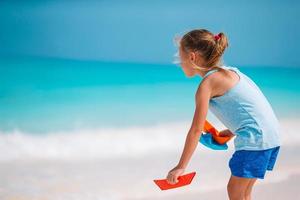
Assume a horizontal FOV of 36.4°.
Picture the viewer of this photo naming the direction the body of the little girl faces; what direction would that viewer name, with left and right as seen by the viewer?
facing away from the viewer and to the left of the viewer
